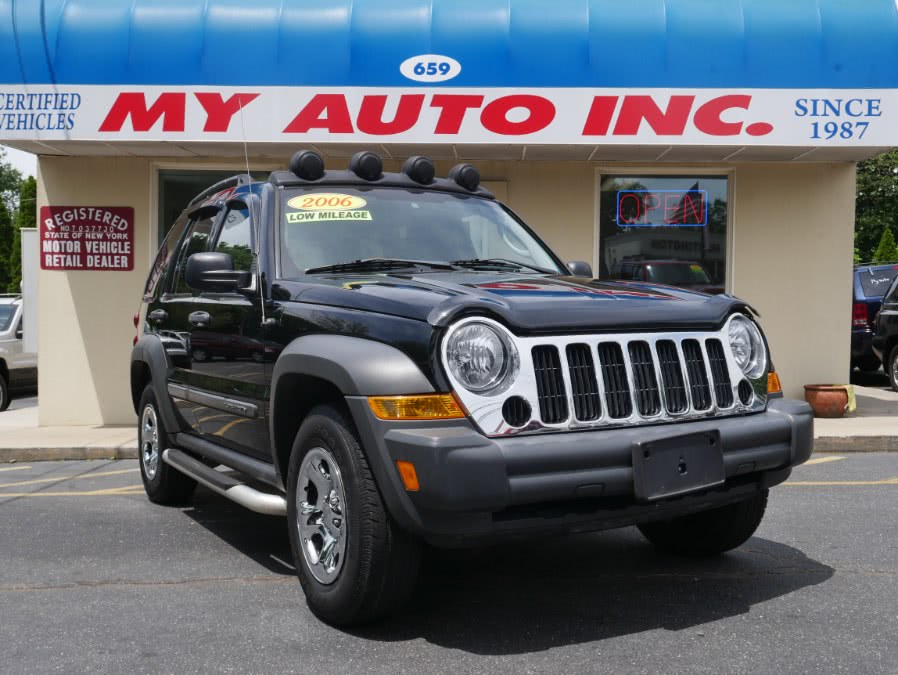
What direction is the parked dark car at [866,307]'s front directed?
away from the camera

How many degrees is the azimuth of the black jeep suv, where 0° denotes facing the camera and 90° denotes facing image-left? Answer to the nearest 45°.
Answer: approximately 315°

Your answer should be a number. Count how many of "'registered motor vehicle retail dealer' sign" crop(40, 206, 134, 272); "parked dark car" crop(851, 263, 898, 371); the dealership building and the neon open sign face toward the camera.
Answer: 3

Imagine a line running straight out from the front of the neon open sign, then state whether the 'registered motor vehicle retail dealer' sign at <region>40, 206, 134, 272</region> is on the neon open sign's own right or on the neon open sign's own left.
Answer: on the neon open sign's own right

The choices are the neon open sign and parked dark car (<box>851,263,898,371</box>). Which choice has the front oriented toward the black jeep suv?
the neon open sign

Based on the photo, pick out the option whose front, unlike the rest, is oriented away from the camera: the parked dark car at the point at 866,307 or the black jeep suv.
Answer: the parked dark car

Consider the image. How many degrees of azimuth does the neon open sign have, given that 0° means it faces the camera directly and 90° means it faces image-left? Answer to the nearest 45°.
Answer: approximately 0°
